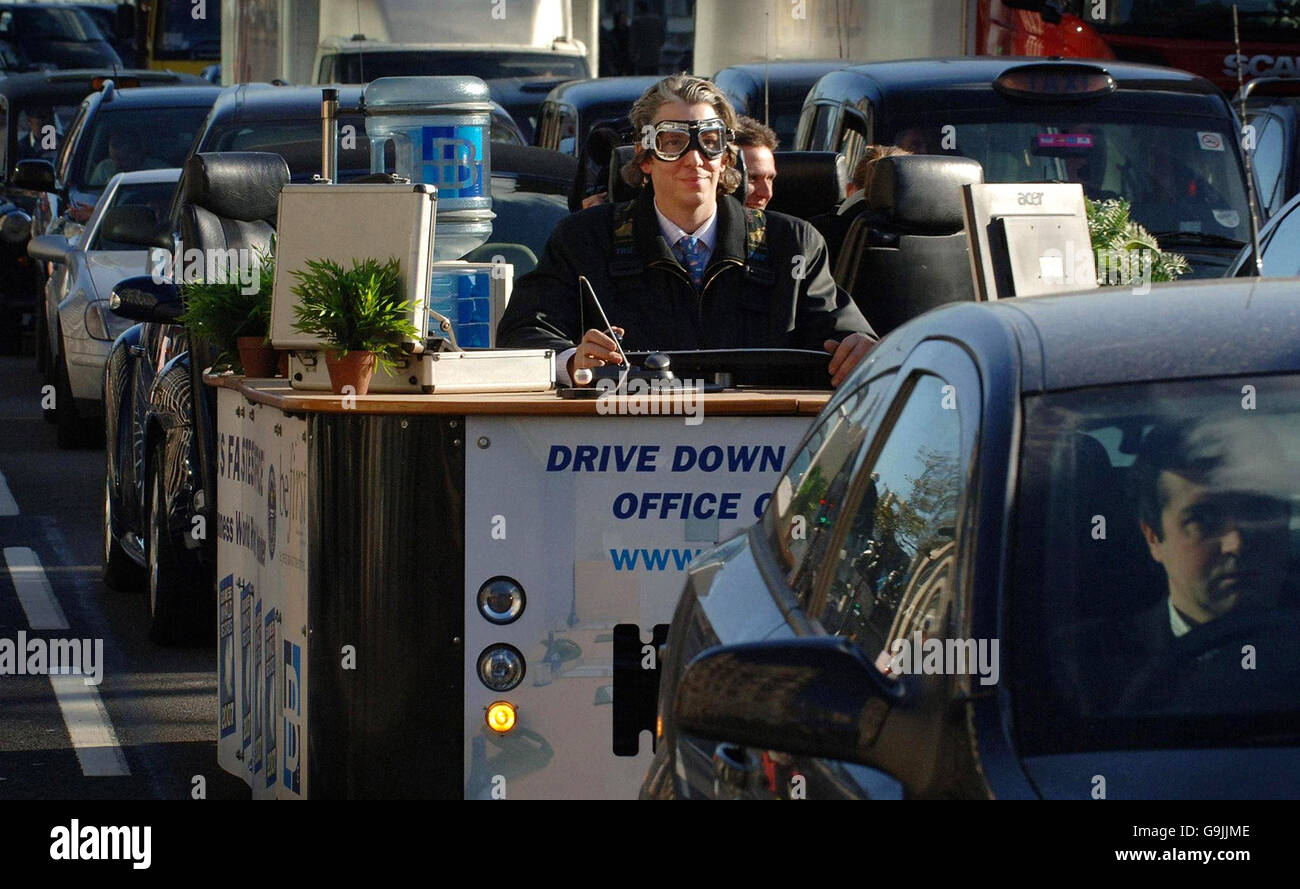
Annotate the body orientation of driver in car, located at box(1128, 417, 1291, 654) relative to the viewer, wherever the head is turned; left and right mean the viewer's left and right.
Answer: facing the viewer and to the right of the viewer

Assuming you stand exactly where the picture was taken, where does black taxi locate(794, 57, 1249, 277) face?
facing the viewer

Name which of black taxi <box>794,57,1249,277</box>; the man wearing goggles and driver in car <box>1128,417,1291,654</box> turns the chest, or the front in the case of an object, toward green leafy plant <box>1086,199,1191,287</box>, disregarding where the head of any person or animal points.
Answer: the black taxi

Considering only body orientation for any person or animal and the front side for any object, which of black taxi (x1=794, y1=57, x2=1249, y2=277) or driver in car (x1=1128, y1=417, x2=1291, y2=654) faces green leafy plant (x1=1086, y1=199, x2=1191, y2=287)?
the black taxi

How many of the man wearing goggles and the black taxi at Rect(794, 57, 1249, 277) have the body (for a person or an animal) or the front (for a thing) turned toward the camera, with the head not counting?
2

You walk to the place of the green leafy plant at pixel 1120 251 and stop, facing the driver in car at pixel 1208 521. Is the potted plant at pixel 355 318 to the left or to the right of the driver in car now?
right

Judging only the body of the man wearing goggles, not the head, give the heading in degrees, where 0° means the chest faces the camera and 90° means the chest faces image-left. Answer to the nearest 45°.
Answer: approximately 0°

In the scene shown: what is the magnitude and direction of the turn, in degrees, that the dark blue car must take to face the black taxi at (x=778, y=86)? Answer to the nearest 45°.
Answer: approximately 135° to its left

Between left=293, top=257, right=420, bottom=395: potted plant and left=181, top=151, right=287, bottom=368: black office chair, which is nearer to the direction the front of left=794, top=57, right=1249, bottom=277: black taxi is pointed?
the potted plant

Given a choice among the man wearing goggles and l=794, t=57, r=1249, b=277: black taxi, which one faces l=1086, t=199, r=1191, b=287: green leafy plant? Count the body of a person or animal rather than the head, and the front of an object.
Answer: the black taxi
